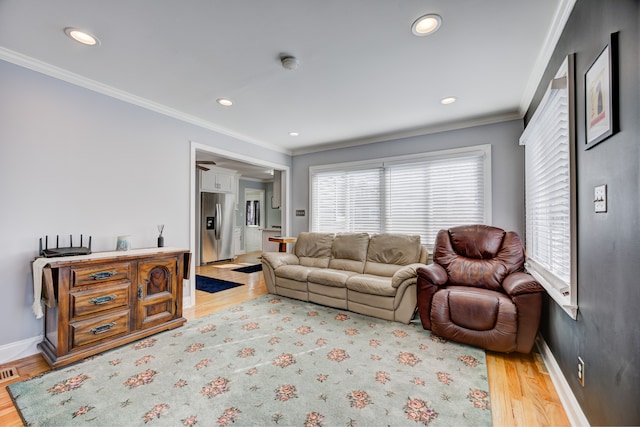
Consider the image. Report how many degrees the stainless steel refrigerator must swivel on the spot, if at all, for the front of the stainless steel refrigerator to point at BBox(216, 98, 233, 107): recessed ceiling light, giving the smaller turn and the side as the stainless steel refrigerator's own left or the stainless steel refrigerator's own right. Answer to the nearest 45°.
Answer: approximately 45° to the stainless steel refrigerator's own right

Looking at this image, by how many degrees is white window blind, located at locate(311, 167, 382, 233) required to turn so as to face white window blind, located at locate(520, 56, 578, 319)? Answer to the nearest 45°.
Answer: approximately 90° to its left

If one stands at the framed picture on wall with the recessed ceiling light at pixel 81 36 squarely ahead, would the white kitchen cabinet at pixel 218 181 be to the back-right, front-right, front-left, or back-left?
front-right

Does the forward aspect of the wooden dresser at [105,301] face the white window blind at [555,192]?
yes

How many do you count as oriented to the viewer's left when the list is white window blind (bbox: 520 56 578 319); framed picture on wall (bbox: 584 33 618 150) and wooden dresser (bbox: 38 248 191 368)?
2

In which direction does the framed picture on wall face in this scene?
to the viewer's left

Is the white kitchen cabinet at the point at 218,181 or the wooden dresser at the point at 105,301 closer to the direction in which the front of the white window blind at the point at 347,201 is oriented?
the wooden dresser

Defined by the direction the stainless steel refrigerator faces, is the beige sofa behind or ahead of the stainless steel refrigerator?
ahead

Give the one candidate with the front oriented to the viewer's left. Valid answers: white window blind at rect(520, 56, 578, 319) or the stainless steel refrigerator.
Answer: the white window blind

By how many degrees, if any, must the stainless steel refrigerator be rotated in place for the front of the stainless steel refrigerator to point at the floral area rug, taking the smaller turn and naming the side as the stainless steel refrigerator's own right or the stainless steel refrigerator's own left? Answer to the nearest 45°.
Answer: approximately 45° to the stainless steel refrigerator's own right

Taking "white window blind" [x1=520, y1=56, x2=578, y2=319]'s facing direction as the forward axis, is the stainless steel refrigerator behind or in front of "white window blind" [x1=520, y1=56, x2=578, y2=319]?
in front

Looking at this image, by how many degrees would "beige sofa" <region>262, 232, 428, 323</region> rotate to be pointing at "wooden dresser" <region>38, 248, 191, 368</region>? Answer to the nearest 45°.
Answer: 0° — it already faces it

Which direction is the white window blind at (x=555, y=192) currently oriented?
to the viewer's left

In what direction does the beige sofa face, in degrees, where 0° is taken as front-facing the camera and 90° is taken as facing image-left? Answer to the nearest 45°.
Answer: approximately 45°
